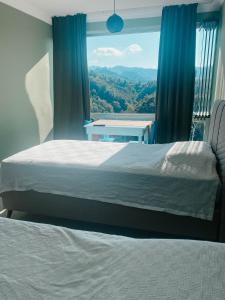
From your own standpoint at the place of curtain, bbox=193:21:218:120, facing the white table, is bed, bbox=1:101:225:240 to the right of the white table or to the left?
left

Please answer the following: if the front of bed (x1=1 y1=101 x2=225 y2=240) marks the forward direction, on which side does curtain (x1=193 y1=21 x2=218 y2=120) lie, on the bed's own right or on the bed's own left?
on the bed's own right

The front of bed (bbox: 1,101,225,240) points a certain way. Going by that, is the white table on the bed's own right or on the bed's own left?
on the bed's own right

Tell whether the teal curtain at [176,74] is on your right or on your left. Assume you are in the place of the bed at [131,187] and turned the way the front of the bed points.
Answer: on your right

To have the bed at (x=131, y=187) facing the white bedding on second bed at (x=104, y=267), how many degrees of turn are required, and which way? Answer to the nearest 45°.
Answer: approximately 90° to its left

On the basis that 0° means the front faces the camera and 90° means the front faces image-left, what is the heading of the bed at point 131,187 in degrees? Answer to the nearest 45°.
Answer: approximately 90°

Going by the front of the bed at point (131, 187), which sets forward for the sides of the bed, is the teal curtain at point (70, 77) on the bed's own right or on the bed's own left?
on the bed's own right
